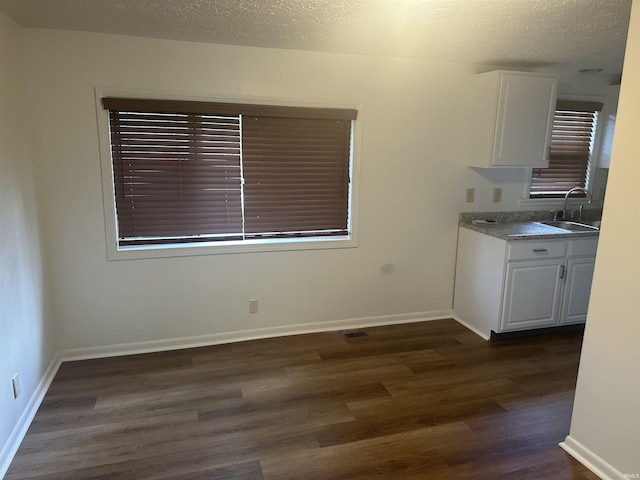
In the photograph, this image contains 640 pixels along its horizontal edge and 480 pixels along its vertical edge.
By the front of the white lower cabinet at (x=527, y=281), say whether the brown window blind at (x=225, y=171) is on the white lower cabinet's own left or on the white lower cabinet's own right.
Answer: on the white lower cabinet's own right

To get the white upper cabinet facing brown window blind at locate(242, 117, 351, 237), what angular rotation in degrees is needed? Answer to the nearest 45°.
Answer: approximately 90° to its right

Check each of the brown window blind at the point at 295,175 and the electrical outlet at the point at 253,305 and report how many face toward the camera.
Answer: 2

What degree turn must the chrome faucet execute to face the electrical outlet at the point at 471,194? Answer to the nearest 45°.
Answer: approximately 90° to its right

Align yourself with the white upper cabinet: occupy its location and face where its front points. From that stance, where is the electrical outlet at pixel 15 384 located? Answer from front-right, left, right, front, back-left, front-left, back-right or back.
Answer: right

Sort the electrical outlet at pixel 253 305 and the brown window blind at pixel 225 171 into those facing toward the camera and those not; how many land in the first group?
2

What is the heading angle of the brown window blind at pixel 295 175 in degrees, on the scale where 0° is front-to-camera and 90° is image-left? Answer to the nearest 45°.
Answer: approximately 0°

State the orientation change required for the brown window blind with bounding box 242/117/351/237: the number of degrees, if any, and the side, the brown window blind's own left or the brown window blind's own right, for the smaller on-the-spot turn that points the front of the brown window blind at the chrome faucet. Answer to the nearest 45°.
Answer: approximately 90° to the brown window blind's own left

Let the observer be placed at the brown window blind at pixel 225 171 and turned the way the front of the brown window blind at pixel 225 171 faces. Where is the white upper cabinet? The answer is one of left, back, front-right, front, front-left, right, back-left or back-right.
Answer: left

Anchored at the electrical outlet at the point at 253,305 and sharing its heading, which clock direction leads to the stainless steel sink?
The stainless steel sink is roughly at 9 o'clock from the electrical outlet.

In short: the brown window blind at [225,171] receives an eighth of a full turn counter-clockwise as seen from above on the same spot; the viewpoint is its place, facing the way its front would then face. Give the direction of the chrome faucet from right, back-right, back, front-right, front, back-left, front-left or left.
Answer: front-left
